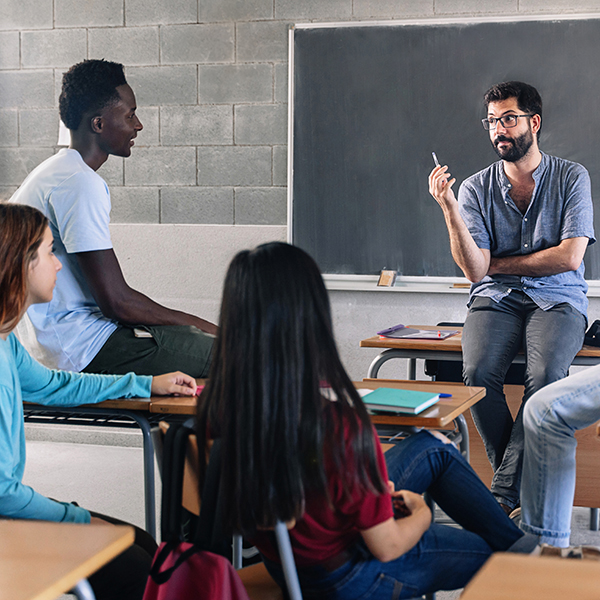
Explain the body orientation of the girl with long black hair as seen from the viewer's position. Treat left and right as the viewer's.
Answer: facing away from the viewer and to the right of the viewer

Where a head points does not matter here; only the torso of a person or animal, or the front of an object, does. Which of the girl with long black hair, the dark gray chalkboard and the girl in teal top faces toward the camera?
the dark gray chalkboard

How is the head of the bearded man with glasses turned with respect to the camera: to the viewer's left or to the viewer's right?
to the viewer's left

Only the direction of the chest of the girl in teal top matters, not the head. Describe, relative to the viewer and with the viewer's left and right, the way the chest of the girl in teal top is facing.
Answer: facing to the right of the viewer

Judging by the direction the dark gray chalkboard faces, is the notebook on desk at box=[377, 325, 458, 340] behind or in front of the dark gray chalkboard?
in front

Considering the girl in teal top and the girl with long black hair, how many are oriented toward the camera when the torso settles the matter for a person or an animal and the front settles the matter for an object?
0

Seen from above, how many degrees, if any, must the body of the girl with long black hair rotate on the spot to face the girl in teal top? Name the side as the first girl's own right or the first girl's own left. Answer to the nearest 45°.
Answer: approximately 90° to the first girl's own left

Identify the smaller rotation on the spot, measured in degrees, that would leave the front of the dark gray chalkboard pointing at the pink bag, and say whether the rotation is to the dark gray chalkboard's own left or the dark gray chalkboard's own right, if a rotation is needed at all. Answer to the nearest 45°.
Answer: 0° — it already faces it

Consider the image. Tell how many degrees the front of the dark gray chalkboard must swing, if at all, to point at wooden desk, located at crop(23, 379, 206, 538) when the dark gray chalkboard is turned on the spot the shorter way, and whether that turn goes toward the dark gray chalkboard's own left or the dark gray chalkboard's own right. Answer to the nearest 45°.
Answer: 0° — it already faces it

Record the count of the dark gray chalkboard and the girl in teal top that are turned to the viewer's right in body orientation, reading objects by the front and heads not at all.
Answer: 1

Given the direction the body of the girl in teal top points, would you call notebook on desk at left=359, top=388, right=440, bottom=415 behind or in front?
in front

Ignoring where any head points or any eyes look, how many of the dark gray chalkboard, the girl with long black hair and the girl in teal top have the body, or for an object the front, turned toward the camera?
1

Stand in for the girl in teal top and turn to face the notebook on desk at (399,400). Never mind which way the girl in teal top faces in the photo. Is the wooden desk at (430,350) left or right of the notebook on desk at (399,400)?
left

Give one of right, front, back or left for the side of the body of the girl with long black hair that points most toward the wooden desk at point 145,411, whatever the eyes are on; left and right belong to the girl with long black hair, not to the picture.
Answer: left

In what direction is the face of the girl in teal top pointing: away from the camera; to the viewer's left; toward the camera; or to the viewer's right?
to the viewer's right
